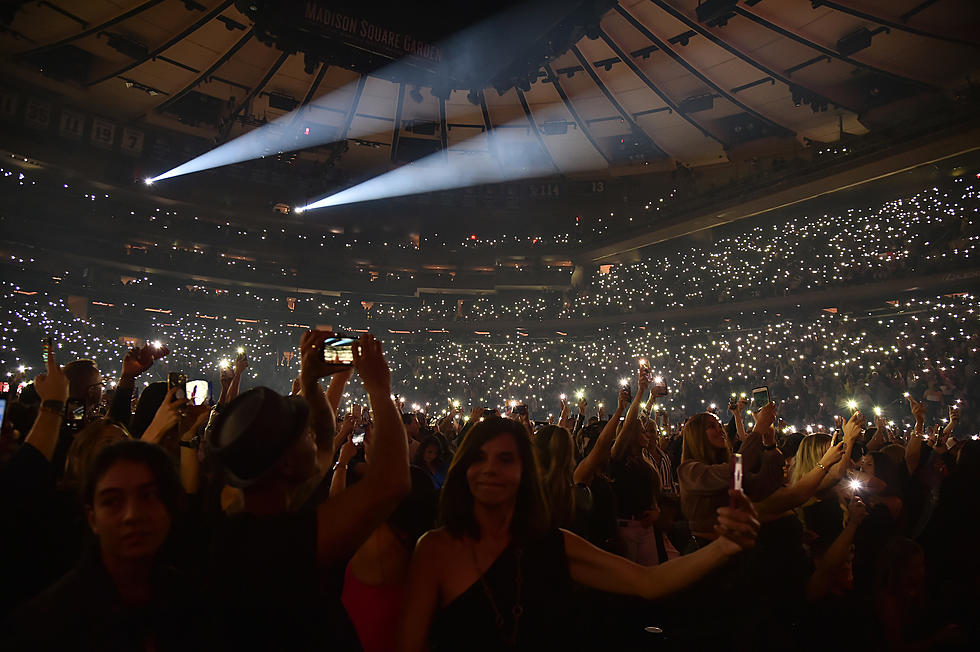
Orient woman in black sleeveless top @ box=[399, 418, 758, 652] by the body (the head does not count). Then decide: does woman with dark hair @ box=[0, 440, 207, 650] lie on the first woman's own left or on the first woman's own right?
on the first woman's own right

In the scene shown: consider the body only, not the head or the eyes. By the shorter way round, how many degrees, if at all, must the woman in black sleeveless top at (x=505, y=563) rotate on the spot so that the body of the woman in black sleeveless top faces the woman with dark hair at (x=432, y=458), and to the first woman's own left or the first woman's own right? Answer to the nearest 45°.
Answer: approximately 180°

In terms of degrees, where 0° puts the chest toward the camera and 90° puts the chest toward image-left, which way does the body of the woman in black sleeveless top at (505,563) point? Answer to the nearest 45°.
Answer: approximately 0°
